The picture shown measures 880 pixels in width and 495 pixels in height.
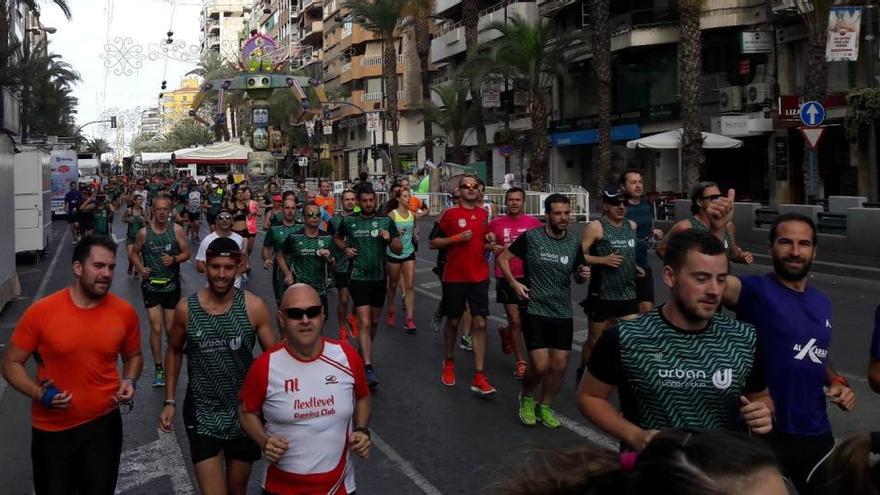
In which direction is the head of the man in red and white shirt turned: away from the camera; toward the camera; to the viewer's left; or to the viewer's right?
toward the camera

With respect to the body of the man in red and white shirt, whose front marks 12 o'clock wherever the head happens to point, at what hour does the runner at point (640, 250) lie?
The runner is roughly at 7 o'clock from the man in red and white shirt.

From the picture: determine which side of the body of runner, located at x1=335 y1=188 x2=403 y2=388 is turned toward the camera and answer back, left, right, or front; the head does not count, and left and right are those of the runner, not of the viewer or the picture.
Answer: front

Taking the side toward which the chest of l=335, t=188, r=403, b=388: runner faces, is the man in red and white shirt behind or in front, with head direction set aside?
in front

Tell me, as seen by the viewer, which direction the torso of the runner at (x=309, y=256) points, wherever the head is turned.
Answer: toward the camera

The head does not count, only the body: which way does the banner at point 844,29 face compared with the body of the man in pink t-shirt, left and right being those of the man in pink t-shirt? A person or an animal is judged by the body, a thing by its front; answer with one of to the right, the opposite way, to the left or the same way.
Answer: the same way

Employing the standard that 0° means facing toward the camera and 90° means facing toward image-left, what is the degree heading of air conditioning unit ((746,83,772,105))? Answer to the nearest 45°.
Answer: approximately 45°

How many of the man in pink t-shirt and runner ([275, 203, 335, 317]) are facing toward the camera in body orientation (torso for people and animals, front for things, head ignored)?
2

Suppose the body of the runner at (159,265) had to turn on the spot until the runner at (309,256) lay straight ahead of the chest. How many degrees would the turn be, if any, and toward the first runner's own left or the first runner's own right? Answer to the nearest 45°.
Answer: approximately 90° to the first runner's own left

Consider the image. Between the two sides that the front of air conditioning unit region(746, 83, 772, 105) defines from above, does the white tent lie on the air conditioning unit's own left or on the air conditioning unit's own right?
on the air conditioning unit's own right

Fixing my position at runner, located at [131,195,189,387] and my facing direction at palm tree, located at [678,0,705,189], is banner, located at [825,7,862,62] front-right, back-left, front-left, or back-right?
front-right

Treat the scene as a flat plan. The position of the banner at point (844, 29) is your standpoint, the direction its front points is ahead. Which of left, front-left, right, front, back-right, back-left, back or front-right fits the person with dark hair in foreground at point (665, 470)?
front

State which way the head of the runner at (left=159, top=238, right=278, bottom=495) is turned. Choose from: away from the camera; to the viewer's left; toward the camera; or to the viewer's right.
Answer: toward the camera

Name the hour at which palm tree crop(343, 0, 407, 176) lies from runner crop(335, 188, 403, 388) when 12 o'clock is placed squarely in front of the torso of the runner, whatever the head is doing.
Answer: The palm tree is roughly at 6 o'clock from the runner.

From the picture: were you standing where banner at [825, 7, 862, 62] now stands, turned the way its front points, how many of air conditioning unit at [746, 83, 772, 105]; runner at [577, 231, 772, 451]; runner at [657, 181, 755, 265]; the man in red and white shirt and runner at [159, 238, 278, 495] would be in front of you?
4
